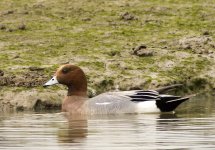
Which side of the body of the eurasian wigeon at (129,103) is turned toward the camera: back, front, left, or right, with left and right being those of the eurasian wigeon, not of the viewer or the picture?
left
